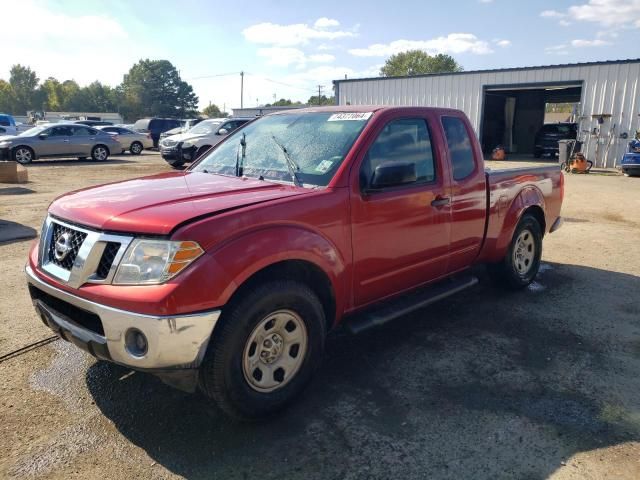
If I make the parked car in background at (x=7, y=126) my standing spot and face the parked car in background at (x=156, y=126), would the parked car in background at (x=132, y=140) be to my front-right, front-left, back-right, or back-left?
front-right

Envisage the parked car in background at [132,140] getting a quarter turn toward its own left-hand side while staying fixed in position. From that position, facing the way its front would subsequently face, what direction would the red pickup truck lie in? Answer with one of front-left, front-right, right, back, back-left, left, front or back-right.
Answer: front

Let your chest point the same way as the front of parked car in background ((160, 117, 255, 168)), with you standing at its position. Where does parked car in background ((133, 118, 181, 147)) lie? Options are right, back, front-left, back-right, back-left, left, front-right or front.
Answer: back-right

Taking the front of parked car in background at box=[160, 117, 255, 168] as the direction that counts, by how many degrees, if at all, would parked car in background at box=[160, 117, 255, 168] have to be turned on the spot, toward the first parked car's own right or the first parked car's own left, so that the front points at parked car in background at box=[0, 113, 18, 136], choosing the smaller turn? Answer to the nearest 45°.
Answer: approximately 90° to the first parked car's own right

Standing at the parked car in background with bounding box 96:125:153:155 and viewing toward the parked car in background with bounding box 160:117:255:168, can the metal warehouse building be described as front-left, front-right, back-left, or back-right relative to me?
front-left

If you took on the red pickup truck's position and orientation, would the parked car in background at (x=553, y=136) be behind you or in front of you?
behind

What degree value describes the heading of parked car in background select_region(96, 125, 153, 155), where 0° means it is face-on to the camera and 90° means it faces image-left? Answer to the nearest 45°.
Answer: approximately 90°

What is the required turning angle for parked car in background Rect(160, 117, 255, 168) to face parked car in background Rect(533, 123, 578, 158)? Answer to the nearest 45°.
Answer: approximately 135° to its left

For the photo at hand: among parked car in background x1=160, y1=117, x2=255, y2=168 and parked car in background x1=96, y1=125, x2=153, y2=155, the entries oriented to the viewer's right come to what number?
0

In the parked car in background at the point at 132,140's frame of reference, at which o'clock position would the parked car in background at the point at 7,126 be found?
the parked car in background at the point at 7,126 is roughly at 1 o'clock from the parked car in background at the point at 132,140.

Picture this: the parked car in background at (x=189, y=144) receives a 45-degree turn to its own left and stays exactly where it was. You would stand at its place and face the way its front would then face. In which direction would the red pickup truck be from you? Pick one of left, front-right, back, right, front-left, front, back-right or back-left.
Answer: front

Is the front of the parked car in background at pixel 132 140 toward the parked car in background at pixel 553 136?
no

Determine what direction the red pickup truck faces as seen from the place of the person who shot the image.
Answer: facing the viewer and to the left of the viewer

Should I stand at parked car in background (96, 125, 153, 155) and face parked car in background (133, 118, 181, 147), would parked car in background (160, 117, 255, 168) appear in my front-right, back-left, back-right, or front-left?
back-right

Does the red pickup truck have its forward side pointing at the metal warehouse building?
no
